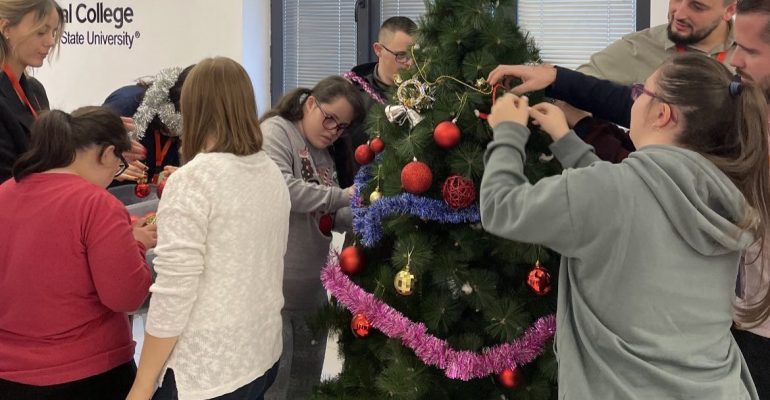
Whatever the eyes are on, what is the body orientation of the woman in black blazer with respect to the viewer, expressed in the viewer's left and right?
facing the viewer and to the right of the viewer

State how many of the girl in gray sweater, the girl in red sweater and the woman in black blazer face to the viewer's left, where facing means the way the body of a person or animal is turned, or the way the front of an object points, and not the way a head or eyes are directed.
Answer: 0

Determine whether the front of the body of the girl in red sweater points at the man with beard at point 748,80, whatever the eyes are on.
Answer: no

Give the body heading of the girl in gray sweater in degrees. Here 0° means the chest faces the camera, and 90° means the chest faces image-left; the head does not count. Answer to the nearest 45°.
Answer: approximately 315°

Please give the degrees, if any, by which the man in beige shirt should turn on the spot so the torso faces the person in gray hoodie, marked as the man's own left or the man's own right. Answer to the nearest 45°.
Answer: approximately 45° to the man's own left

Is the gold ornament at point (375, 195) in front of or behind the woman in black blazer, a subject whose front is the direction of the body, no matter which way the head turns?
in front

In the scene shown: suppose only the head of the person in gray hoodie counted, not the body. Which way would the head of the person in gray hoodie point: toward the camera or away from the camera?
away from the camera

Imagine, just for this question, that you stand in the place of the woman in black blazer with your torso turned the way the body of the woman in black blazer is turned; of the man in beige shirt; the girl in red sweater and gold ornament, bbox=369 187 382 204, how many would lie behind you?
0

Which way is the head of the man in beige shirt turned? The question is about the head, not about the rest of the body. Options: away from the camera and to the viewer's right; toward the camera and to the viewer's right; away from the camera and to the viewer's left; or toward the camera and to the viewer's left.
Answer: toward the camera and to the viewer's left

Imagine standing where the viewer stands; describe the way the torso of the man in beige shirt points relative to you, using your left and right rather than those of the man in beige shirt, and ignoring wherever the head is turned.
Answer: facing the viewer and to the left of the viewer

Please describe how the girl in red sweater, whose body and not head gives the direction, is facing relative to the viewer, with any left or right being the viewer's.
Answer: facing away from the viewer and to the right of the viewer

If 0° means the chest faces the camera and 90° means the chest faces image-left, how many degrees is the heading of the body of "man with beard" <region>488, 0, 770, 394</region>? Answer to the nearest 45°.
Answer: approximately 90°

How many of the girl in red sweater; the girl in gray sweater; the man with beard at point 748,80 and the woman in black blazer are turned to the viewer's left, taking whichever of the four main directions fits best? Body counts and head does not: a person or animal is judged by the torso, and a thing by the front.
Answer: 1
